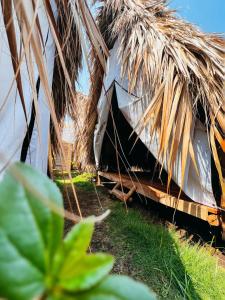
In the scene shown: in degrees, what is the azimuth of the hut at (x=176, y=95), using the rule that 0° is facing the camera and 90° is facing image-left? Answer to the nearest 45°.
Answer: approximately 45°
